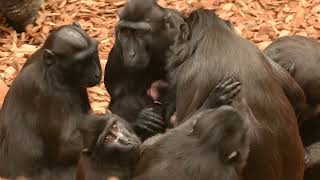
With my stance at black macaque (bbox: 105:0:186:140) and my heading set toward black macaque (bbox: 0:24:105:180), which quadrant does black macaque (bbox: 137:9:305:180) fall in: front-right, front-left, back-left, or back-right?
back-left

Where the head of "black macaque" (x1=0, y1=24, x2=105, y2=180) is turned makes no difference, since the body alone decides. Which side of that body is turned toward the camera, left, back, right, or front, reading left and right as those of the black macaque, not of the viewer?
right

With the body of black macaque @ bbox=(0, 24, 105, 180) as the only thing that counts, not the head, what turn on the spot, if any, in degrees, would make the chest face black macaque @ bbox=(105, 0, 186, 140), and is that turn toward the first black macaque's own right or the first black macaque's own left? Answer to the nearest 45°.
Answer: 0° — it already faces it

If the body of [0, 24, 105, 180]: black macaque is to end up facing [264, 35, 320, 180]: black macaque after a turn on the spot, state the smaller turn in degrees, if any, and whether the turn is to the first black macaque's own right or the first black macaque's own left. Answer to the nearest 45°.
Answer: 0° — it already faces it

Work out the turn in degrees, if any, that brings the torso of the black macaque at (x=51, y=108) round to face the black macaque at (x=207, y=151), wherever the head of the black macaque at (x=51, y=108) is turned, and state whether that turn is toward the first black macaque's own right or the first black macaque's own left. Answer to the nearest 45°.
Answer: approximately 45° to the first black macaque's own right

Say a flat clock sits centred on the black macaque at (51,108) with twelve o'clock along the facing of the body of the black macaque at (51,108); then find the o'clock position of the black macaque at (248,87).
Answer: the black macaque at (248,87) is roughly at 1 o'clock from the black macaque at (51,108).
